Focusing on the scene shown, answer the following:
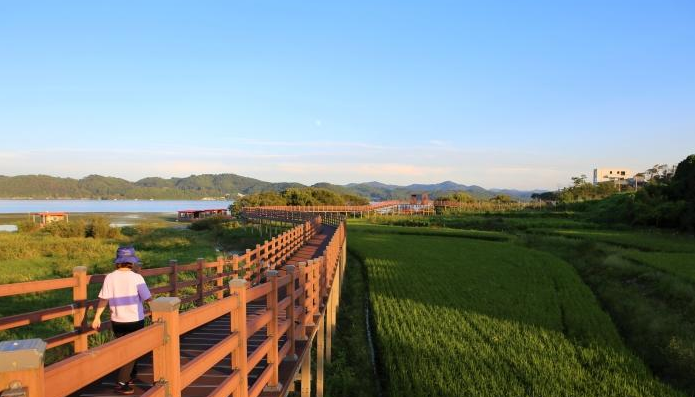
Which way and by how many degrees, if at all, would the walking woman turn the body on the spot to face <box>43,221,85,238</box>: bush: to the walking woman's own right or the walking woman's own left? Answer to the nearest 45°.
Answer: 0° — they already face it

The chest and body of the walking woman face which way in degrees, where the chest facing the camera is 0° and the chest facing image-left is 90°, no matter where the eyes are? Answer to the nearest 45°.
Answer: approximately 180°
